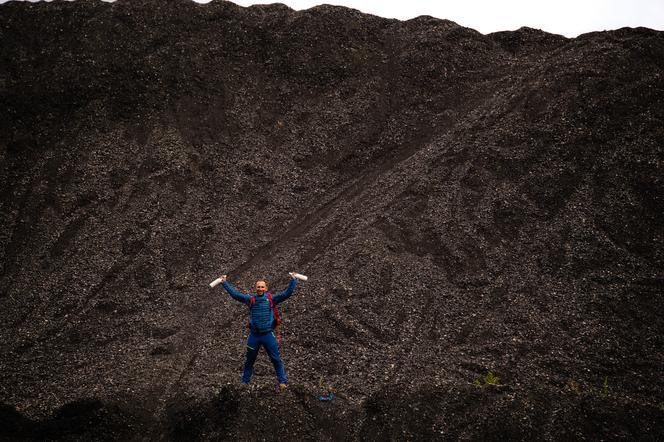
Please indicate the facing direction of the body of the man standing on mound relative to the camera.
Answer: toward the camera
